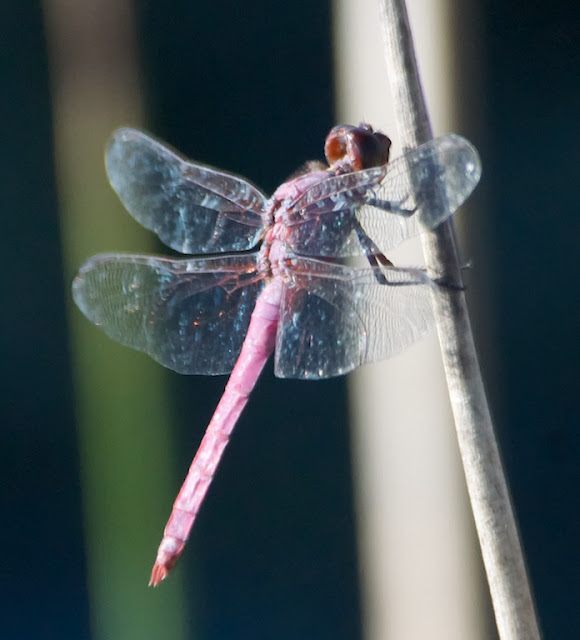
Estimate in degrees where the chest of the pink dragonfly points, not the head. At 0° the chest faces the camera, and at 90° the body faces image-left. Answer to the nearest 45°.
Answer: approximately 225°

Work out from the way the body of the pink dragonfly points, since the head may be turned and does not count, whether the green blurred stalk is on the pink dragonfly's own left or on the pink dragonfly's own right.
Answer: on the pink dragonfly's own left
